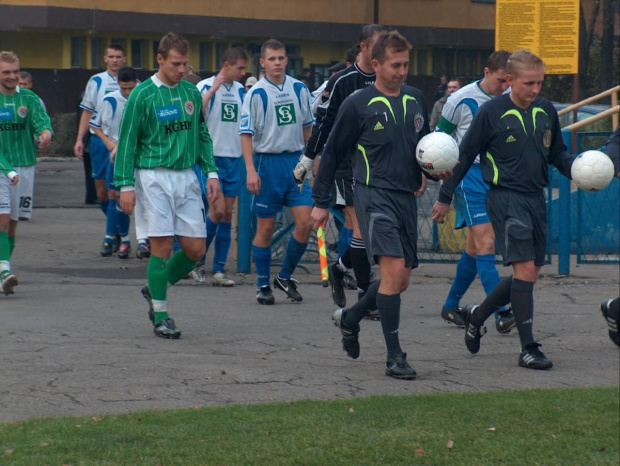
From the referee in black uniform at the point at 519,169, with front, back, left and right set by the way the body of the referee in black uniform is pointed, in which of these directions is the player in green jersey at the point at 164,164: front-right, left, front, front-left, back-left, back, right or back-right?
back-right

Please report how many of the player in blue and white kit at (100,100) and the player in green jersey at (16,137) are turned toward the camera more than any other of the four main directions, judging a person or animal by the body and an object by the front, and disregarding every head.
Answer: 2

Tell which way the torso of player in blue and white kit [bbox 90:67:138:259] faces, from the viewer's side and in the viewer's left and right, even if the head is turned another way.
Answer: facing the viewer and to the right of the viewer

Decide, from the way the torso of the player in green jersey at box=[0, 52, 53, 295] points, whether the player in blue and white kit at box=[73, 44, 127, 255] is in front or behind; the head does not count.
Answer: behind

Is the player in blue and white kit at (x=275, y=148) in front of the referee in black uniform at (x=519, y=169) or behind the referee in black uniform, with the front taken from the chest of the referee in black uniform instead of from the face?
behind

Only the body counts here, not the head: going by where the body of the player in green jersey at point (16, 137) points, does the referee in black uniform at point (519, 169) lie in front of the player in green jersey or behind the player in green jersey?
in front

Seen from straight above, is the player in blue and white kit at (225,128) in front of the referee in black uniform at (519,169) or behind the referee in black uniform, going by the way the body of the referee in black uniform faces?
behind

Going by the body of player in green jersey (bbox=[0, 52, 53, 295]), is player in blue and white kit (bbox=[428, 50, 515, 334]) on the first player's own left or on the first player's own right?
on the first player's own left

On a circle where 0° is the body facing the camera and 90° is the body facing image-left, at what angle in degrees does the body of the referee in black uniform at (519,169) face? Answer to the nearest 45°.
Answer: approximately 315°
